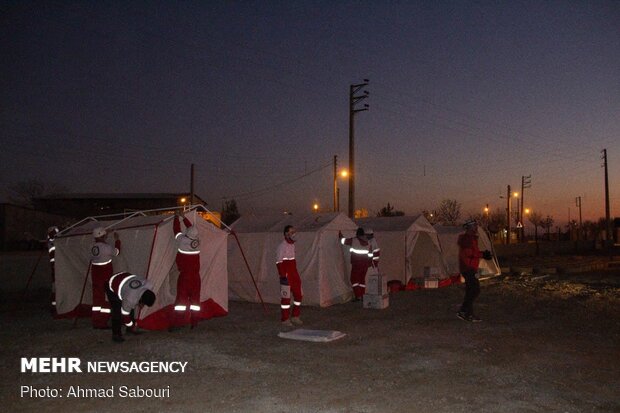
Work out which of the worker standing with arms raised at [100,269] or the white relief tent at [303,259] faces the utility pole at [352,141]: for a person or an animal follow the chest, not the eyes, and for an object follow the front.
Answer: the worker standing with arms raised

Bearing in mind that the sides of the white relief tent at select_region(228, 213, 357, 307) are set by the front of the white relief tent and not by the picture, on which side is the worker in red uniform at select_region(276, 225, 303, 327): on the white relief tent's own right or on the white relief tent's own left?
on the white relief tent's own right

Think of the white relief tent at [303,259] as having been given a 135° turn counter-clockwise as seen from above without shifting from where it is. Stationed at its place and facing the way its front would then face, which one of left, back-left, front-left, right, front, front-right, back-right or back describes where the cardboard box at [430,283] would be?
front-right

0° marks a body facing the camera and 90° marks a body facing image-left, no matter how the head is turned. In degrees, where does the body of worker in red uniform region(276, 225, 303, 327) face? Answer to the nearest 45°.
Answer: approximately 315°

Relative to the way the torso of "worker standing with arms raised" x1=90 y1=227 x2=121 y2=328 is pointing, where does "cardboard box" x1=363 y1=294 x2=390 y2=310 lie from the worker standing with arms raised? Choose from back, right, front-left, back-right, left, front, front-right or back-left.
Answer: front-right

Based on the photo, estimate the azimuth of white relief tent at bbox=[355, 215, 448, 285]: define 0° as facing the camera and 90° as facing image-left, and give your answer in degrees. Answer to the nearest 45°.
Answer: approximately 315°

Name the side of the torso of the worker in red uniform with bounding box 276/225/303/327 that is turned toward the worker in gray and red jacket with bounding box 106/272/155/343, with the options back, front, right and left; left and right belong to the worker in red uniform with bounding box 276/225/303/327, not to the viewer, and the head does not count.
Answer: right

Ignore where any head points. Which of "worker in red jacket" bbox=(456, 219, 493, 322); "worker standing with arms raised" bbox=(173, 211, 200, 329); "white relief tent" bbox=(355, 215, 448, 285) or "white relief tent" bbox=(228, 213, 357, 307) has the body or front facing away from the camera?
the worker standing with arms raised

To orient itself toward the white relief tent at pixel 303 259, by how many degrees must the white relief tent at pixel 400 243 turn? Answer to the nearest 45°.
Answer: approximately 90° to its right

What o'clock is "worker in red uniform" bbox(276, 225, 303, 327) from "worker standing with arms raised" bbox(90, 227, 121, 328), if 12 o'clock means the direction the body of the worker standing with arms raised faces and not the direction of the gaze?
The worker in red uniform is roughly at 2 o'clock from the worker standing with arms raised.

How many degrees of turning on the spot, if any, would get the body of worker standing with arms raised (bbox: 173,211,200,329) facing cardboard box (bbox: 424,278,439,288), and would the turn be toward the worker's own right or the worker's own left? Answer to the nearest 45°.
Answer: approximately 45° to the worker's own right

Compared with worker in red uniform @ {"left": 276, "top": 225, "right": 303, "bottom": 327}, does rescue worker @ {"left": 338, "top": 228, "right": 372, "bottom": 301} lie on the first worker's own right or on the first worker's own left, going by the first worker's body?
on the first worker's own left
